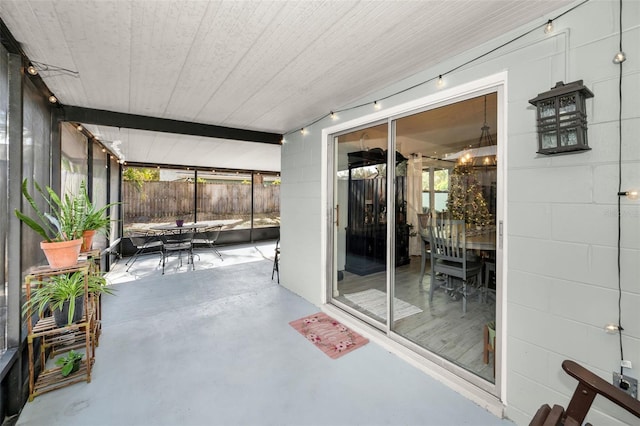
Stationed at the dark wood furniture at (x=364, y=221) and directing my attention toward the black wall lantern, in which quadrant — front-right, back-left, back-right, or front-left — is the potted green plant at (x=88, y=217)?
front-right

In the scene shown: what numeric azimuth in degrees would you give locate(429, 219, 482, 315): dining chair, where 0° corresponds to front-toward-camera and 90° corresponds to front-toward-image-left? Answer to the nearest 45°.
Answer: approximately 225°

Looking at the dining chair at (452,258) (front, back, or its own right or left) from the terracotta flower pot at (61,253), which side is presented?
back

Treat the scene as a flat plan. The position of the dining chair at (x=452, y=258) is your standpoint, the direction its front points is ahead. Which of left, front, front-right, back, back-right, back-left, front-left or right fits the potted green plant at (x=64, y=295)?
back

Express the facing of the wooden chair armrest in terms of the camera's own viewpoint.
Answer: facing away from the viewer and to the left of the viewer

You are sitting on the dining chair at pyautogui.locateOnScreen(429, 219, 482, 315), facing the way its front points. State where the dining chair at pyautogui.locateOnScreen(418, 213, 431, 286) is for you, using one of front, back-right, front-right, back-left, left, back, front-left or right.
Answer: left

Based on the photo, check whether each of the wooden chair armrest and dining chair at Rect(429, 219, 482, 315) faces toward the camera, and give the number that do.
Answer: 0

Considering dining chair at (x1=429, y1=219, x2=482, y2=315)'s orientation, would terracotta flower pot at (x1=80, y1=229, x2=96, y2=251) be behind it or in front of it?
behind

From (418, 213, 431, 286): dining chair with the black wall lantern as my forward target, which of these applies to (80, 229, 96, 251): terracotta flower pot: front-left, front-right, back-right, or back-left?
front-right

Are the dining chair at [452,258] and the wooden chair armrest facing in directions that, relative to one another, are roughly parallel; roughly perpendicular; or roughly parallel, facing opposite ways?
roughly perpendicular

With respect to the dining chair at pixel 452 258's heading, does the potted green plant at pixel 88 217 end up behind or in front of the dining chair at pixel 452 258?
behind

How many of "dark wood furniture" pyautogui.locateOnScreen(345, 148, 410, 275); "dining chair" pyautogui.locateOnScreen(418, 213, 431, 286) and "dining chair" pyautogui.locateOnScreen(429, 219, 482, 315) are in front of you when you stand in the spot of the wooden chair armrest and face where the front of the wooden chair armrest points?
3

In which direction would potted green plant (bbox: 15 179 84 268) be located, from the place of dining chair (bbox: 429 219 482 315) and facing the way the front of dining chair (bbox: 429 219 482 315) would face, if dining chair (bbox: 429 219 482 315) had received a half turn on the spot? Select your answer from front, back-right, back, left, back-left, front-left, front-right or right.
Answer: front

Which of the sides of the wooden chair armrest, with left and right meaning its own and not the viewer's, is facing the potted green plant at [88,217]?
front

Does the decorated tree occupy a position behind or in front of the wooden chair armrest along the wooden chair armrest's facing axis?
in front

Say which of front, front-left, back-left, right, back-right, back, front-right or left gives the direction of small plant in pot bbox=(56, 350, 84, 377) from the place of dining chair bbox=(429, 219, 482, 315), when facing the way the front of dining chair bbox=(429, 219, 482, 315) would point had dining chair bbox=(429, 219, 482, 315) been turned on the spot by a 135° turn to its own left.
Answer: front-left
